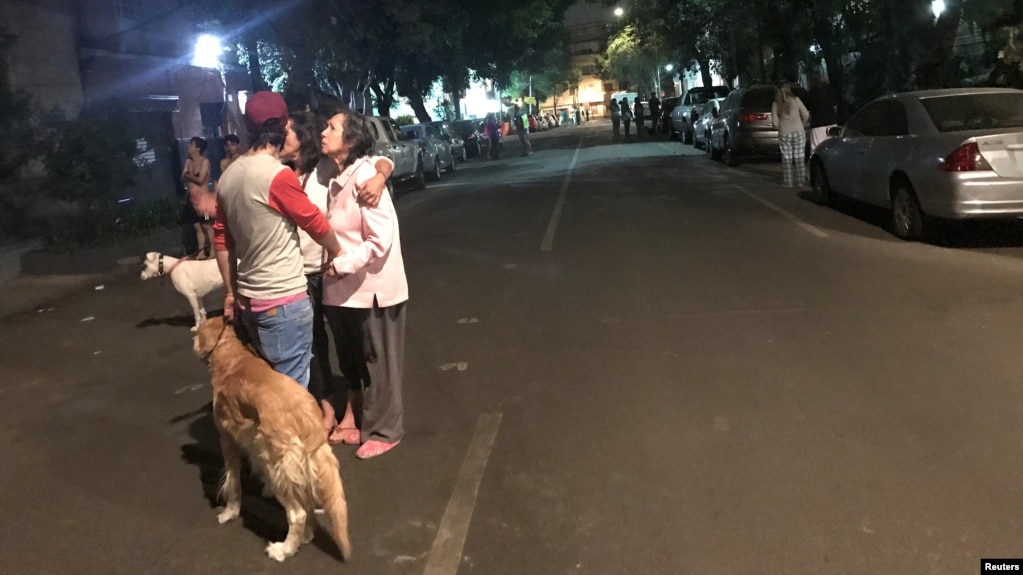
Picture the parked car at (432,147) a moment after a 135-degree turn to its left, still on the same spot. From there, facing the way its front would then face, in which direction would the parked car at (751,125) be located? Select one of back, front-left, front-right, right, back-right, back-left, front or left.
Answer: back-left

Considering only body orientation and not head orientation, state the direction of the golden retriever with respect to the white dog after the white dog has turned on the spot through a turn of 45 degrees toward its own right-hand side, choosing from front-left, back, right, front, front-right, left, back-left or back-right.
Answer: back-left

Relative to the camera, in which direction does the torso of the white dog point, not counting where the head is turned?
to the viewer's left

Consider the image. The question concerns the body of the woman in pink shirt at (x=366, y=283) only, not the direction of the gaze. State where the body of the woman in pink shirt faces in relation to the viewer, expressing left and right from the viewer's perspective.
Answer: facing to the left of the viewer

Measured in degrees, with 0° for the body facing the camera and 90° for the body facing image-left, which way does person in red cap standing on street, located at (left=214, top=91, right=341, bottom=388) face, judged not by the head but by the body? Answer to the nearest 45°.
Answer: approximately 225°

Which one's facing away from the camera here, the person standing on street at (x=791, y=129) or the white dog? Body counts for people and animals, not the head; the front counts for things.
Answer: the person standing on street

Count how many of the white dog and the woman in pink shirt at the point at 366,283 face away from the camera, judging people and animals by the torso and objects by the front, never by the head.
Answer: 0

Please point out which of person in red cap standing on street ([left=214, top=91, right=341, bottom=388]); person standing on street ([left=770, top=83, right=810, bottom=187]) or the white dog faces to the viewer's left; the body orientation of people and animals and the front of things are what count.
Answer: the white dog

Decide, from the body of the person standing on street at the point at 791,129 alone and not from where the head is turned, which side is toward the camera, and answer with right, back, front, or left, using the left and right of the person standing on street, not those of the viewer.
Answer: back

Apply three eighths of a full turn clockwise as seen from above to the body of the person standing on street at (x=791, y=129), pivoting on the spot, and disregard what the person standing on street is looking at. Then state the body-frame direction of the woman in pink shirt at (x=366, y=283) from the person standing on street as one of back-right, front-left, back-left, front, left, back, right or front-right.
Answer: front-right

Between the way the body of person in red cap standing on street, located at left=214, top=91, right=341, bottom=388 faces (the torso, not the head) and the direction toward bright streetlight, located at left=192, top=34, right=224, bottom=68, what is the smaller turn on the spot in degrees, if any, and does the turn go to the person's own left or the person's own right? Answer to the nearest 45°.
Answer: approximately 45° to the person's own left

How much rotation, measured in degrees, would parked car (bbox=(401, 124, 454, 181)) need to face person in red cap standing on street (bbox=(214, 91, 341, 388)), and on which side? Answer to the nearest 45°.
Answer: approximately 135° to its right
